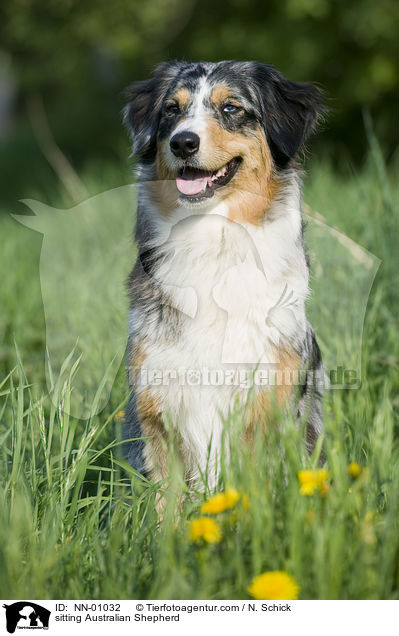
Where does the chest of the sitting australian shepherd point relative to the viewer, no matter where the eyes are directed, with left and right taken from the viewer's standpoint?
facing the viewer

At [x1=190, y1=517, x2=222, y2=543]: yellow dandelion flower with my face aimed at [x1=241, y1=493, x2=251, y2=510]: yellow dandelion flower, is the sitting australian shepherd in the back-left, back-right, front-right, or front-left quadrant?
front-left

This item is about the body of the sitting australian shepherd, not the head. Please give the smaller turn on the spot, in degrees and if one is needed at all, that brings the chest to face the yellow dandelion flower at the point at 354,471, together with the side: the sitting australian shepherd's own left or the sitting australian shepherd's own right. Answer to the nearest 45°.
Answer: approximately 45° to the sitting australian shepherd's own left

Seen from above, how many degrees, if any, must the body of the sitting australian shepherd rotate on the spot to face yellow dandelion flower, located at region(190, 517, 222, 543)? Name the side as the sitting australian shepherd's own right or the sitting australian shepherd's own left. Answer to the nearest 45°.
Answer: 0° — it already faces it

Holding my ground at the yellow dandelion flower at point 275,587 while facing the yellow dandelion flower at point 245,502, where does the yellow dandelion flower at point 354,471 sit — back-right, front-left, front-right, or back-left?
front-right

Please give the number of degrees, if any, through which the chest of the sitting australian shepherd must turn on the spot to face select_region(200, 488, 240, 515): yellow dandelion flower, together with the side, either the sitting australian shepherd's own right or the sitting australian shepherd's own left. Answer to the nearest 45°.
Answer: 0° — it already faces it

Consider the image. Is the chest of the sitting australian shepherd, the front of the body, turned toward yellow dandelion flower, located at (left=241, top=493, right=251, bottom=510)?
yes
